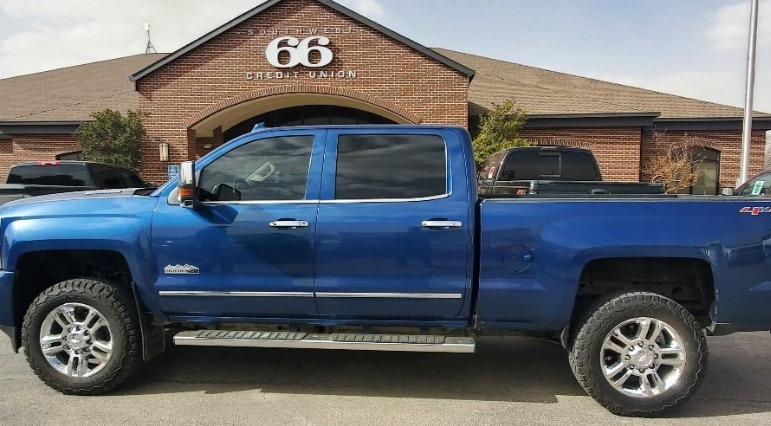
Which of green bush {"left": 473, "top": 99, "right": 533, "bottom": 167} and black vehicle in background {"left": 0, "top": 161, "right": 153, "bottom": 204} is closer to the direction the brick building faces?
the black vehicle in background

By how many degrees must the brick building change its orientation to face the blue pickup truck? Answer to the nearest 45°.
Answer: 0° — it already faces it

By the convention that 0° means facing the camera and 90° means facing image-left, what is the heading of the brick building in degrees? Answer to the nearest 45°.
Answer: approximately 0°

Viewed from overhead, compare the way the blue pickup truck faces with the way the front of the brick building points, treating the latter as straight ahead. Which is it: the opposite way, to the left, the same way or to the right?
to the right

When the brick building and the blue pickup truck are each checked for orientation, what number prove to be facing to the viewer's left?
1

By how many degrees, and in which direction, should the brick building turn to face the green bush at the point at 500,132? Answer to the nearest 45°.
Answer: approximately 90° to its left

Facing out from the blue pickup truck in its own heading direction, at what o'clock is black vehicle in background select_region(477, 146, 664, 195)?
The black vehicle in background is roughly at 4 o'clock from the blue pickup truck.

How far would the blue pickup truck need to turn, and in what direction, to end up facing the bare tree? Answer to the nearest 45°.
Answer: approximately 135° to its right

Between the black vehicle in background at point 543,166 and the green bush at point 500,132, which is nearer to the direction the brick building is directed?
the black vehicle in background

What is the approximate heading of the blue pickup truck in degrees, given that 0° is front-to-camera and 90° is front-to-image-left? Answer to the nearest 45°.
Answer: approximately 90°

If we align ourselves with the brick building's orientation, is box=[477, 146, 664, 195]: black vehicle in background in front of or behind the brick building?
in front
